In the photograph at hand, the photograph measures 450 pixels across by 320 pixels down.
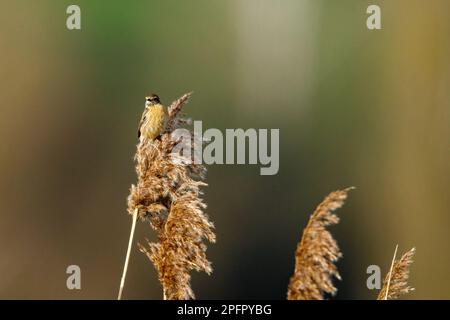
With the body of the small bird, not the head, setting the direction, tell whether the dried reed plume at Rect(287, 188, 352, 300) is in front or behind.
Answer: in front

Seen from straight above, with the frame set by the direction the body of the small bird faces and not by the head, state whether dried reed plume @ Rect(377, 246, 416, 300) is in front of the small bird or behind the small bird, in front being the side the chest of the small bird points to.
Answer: in front

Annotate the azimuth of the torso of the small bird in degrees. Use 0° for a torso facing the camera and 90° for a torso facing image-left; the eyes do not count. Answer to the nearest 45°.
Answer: approximately 315°
